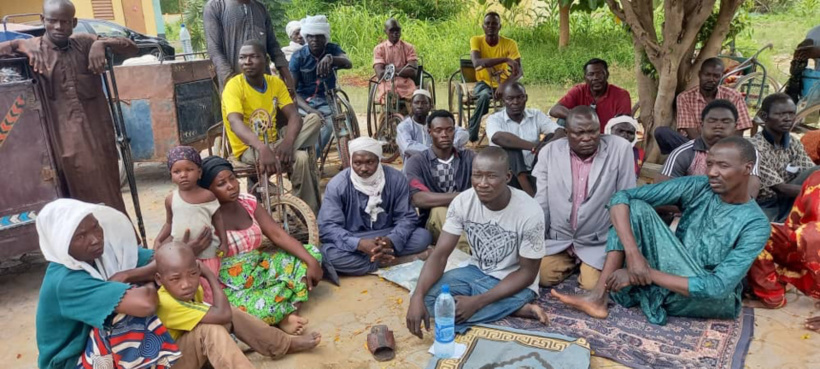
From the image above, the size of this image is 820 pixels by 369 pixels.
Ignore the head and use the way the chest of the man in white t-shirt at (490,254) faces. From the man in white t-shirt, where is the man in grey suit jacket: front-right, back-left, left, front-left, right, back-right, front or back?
back

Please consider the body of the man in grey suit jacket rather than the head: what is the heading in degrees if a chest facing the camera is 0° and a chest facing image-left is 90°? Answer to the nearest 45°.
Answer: approximately 0°

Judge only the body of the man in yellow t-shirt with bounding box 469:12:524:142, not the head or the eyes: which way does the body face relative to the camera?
toward the camera

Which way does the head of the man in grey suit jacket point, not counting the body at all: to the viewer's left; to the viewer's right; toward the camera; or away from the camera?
toward the camera

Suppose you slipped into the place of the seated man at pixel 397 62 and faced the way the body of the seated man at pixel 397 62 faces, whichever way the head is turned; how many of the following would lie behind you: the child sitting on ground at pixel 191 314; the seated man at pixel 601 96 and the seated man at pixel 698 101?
0

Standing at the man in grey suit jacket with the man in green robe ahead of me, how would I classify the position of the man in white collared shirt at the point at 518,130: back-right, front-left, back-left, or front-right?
back-left

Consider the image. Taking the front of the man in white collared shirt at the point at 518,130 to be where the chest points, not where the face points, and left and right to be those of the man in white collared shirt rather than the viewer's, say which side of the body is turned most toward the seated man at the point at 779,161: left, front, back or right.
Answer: left

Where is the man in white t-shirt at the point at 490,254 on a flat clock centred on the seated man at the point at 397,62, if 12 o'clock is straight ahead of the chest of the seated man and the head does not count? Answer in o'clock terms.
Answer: The man in white t-shirt is roughly at 12 o'clock from the seated man.

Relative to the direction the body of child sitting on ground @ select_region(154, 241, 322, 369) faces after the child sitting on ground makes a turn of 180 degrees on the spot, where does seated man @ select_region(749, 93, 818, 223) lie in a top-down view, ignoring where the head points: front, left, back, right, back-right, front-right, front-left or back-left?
back-right

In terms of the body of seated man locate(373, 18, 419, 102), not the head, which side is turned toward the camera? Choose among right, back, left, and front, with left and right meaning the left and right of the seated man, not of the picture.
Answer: front

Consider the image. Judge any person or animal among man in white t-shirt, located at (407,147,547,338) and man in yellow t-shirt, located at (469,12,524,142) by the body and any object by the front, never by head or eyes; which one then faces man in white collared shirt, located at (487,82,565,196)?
the man in yellow t-shirt

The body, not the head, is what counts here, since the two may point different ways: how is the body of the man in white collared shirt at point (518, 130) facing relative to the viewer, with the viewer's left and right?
facing the viewer

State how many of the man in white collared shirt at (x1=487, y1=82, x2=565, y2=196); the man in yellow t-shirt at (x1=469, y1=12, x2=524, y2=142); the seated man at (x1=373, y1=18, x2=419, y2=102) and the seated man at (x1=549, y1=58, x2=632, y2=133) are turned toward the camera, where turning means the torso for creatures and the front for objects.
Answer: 4

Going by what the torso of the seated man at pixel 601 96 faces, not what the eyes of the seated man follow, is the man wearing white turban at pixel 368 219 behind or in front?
in front

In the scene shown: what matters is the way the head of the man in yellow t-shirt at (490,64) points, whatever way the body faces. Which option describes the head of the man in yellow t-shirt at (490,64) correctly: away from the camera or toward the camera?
toward the camera

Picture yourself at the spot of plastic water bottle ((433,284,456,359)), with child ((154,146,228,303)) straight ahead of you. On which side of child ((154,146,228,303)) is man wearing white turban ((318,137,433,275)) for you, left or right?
right

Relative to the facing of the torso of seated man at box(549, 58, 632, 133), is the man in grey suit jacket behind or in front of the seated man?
in front

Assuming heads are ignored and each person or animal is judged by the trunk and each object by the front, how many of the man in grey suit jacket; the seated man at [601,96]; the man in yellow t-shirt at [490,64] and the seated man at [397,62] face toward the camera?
4

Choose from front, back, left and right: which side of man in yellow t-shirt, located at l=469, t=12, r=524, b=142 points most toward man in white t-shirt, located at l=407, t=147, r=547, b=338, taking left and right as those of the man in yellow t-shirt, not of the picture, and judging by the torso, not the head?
front
